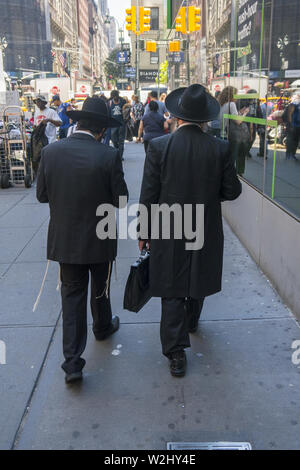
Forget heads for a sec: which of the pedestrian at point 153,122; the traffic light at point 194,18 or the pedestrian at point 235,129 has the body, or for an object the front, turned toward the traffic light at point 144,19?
the pedestrian at point 153,122

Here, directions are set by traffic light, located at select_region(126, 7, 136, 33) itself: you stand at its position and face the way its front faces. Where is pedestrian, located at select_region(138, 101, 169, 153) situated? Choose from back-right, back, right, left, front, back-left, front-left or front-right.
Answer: left

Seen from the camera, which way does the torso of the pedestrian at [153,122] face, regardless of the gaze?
away from the camera

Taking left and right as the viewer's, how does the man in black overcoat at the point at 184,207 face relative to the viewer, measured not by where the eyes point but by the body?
facing away from the viewer

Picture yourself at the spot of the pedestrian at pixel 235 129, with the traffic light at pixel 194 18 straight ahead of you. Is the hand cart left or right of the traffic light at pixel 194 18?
left

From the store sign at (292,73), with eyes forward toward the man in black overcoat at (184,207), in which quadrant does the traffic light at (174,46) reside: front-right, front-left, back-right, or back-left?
back-right

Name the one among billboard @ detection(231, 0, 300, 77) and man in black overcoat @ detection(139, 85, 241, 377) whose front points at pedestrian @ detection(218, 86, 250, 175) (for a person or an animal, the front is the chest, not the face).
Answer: the man in black overcoat

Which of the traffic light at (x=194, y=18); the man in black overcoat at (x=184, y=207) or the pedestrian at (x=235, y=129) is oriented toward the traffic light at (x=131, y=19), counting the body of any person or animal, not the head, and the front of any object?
the man in black overcoat
